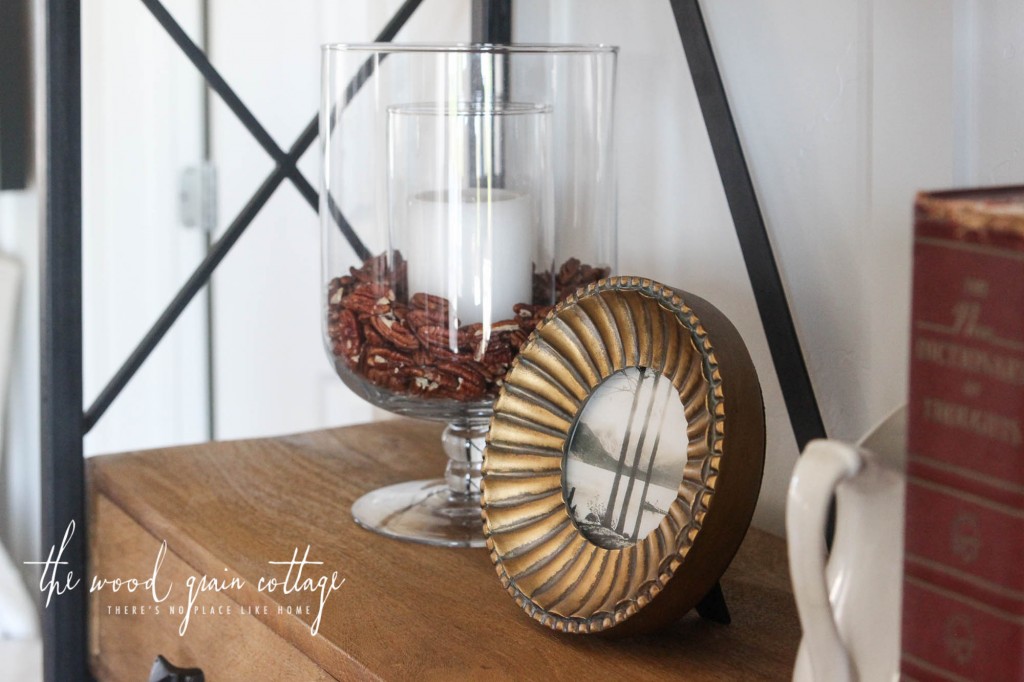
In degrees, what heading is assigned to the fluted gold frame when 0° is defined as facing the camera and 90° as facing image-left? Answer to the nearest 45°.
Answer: approximately 45°
